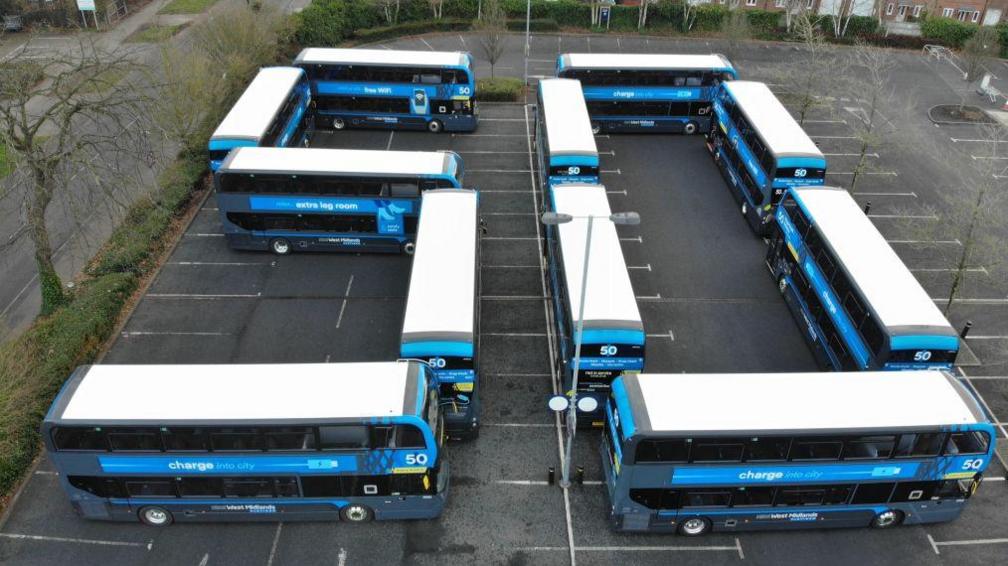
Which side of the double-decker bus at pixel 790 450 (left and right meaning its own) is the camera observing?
right

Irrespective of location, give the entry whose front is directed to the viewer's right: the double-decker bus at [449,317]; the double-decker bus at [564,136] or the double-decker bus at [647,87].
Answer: the double-decker bus at [647,87]

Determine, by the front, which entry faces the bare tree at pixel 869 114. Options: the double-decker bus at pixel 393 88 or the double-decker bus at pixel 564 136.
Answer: the double-decker bus at pixel 393 88

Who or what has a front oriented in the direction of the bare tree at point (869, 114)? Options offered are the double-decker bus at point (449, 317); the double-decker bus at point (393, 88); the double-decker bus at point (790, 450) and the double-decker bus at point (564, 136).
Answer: the double-decker bus at point (393, 88)

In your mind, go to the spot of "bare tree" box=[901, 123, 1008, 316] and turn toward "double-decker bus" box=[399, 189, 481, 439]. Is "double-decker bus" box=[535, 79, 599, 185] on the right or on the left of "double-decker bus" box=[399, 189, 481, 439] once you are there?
right

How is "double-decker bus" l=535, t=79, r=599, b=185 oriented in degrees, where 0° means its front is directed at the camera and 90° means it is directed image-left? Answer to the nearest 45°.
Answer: approximately 0°

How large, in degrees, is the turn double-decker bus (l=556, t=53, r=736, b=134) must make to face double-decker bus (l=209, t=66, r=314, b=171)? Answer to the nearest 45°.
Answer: approximately 135° to its right

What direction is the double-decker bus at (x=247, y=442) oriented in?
to the viewer's right

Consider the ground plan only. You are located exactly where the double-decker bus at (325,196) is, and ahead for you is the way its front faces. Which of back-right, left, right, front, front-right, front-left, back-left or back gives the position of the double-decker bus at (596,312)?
front-right

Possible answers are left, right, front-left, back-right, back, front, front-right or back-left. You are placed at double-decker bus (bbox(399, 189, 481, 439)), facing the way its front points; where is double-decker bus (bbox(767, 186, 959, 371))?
left

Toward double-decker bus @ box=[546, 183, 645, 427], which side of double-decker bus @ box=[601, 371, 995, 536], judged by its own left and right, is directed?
left

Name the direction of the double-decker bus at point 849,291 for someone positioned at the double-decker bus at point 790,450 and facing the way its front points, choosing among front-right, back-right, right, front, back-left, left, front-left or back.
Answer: left

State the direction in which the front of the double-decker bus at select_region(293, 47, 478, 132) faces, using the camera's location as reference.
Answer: facing to the right of the viewer

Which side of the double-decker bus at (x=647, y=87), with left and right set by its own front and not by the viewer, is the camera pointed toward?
right

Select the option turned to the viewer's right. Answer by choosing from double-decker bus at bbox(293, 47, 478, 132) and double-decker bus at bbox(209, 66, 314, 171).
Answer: double-decker bus at bbox(293, 47, 478, 132)

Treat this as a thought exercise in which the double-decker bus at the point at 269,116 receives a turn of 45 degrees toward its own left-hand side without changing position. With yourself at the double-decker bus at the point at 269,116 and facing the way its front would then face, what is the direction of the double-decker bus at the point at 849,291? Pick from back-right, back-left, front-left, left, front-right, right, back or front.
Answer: front-left

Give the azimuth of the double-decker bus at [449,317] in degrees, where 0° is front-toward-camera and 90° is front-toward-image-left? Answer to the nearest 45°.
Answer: approximately 0°

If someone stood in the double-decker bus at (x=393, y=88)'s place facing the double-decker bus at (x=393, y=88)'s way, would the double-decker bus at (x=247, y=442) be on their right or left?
on their right
